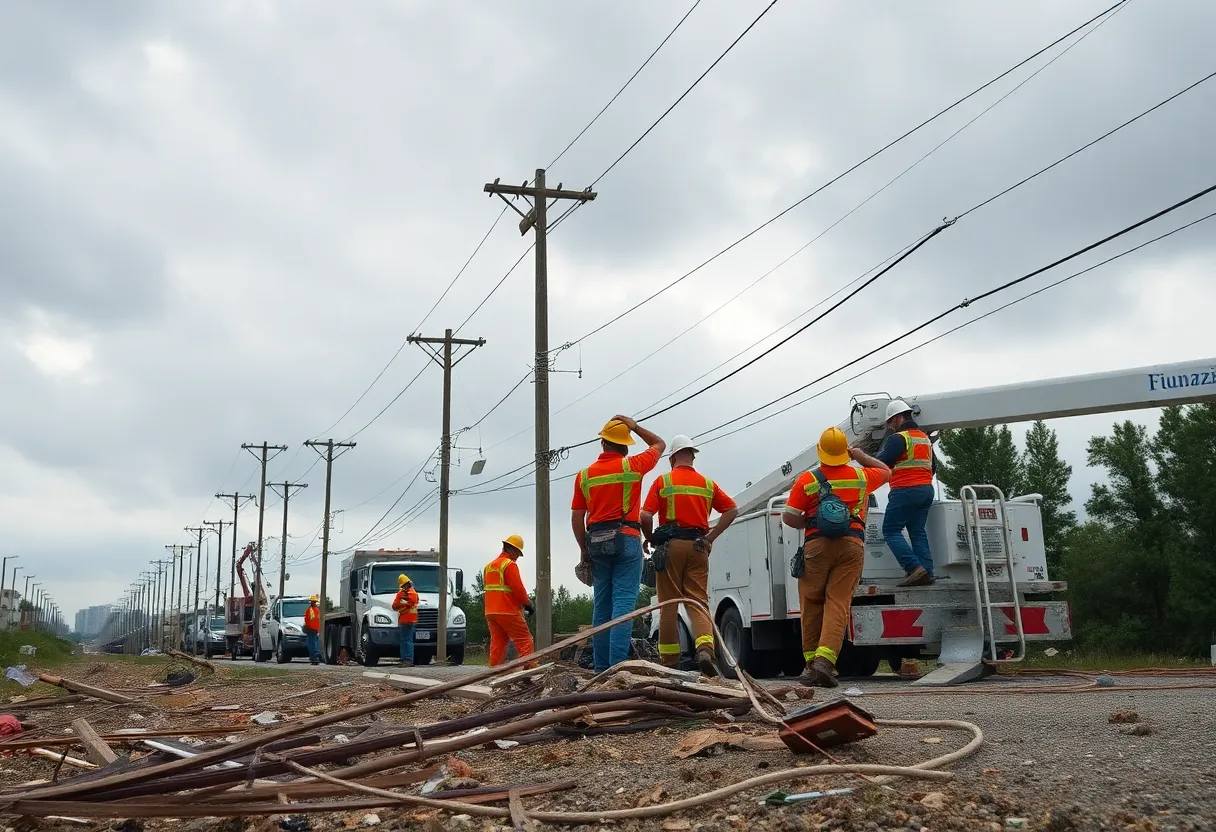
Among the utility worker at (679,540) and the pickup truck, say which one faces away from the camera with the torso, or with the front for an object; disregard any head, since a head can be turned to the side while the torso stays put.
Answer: the utility worker

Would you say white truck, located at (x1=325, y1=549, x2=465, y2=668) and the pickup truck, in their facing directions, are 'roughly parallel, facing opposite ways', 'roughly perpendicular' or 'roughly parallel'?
roughly parallel

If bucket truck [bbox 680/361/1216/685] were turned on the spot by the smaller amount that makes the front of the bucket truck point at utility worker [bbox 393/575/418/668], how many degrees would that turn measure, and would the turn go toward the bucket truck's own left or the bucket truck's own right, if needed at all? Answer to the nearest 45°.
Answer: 0° — it already faces them

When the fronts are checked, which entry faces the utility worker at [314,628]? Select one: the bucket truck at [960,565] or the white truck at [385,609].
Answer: the bucket truck

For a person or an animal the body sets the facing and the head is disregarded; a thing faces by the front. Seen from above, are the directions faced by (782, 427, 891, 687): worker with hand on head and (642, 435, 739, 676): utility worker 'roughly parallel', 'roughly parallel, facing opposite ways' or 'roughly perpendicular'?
roughly parallel

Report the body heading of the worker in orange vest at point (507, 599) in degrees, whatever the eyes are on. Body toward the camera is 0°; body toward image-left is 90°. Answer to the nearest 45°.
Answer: approximately 225°

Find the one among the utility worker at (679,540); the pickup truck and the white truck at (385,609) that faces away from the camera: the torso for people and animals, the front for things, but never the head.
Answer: the utility worker

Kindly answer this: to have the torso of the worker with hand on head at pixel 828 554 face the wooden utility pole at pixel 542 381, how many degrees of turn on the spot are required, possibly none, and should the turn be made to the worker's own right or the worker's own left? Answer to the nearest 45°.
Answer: approximately 45° to the worker's own left

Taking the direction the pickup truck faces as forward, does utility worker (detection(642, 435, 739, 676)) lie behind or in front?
in front

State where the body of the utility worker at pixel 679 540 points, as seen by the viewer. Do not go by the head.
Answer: away from the camera

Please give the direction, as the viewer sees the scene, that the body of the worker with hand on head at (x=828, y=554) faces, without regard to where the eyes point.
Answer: away from the camera

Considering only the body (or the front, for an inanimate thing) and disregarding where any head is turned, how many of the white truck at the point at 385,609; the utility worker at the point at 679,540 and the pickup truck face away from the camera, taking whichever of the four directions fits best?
1

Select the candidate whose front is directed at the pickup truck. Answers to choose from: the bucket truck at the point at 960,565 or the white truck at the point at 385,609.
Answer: the bucket truck

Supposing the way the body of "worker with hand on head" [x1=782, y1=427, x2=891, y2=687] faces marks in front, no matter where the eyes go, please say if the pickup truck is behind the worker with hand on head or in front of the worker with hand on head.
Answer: in front

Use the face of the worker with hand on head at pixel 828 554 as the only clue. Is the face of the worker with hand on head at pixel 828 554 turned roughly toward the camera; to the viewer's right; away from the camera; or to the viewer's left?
away from the camera

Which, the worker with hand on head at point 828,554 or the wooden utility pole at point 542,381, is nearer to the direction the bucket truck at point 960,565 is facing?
the wooden utility pole

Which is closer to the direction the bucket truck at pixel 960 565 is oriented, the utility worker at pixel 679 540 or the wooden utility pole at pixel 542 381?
the wooden utility pole

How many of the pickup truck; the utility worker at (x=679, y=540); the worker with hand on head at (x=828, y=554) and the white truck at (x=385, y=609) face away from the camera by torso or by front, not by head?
2

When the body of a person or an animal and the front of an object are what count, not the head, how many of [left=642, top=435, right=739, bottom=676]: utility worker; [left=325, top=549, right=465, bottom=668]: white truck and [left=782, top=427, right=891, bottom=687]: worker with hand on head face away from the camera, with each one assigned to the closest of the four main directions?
2
